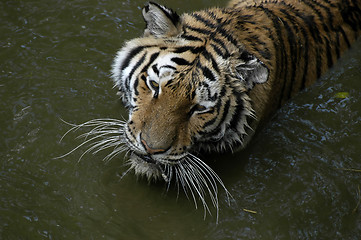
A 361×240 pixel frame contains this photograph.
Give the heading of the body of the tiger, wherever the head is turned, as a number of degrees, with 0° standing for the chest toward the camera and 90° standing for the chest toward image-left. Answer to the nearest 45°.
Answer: approximately 45°
